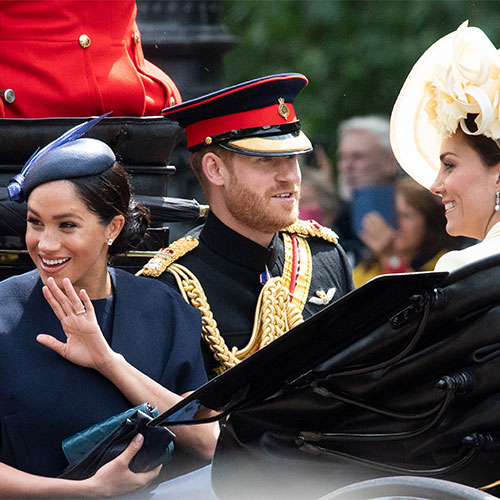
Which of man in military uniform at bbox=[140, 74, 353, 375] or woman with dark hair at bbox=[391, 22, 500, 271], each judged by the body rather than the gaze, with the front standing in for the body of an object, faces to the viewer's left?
the woman with dark hair

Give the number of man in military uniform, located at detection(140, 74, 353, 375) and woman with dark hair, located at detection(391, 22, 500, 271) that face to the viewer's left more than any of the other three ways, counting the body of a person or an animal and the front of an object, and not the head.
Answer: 1

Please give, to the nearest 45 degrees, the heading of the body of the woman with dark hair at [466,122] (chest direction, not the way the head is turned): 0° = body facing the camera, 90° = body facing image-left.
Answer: approximately 90°

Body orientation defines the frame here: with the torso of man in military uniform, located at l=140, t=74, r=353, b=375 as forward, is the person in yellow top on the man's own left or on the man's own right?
on the man's own left

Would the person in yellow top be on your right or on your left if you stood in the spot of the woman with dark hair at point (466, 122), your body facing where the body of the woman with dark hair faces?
on your right

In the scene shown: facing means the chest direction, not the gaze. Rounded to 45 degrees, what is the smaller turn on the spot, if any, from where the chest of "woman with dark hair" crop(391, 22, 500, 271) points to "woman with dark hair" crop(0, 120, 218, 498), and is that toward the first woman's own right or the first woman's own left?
0° — they already face them

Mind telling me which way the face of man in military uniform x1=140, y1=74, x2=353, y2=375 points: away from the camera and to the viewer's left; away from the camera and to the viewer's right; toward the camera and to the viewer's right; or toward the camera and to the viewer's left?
toward the camera and to the viewer's right

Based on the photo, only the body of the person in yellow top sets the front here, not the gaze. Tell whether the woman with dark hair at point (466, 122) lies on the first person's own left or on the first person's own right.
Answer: on the first person's own left

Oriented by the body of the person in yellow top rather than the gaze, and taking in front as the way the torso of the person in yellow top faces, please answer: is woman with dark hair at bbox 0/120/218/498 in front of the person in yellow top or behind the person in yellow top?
in front
